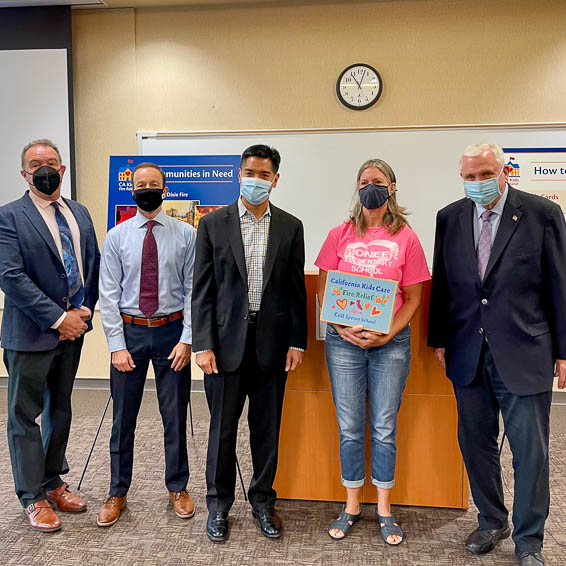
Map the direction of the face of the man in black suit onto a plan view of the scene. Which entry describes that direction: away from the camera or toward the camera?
toward the camera

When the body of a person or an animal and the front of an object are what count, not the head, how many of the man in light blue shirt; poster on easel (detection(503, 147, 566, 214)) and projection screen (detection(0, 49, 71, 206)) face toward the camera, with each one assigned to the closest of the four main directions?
3

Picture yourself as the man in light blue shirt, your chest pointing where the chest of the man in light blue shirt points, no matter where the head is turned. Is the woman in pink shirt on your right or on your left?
on your left

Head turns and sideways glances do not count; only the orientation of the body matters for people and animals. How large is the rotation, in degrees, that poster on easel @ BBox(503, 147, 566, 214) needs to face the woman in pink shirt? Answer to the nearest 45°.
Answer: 0° — it already faces them

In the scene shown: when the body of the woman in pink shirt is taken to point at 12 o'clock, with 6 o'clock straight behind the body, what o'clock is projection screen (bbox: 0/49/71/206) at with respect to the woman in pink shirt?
The projection screen is roughly at 4 o'clock from the woman in pink shirt.

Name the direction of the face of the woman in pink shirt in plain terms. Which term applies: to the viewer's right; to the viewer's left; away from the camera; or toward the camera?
toward the camera

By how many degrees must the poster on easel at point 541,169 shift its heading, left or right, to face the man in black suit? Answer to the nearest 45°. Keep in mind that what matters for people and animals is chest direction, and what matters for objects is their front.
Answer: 0° — it already faces them

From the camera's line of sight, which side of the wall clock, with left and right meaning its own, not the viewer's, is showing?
front

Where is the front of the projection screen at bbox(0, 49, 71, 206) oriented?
toward the camera

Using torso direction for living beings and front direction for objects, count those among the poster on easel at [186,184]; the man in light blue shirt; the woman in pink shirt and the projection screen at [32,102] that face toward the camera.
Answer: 4

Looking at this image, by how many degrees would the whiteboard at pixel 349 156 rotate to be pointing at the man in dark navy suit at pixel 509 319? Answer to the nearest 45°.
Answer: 0° — it already faces them

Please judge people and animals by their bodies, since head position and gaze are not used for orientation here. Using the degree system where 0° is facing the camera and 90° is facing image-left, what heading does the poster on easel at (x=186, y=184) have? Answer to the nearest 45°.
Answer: approximately 0°

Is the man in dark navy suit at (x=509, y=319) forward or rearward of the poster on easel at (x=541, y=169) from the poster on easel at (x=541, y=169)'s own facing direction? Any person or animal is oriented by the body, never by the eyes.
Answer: forward

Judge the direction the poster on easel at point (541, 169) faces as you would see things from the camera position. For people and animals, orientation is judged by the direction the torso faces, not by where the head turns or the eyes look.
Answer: facing the viewer

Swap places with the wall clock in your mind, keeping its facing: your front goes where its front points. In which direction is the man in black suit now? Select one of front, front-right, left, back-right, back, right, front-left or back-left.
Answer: front

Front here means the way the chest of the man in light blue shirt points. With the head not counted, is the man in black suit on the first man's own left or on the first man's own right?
on the first man's own left

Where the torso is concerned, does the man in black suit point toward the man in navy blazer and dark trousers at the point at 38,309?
no

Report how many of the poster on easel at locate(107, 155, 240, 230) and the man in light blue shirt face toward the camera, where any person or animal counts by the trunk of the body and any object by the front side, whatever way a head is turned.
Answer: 2

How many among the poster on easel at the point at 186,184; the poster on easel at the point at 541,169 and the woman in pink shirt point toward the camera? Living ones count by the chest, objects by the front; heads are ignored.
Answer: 3

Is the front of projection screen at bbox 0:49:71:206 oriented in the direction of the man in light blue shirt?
yes

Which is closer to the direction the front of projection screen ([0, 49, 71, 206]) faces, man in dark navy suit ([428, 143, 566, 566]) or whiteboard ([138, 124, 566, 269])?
the man in dark navy suit
